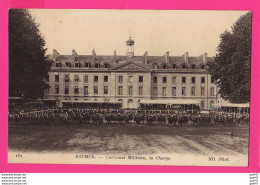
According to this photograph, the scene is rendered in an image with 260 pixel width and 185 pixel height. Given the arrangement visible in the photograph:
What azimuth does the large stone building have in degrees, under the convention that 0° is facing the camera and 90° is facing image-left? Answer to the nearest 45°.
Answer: approximately 0°
